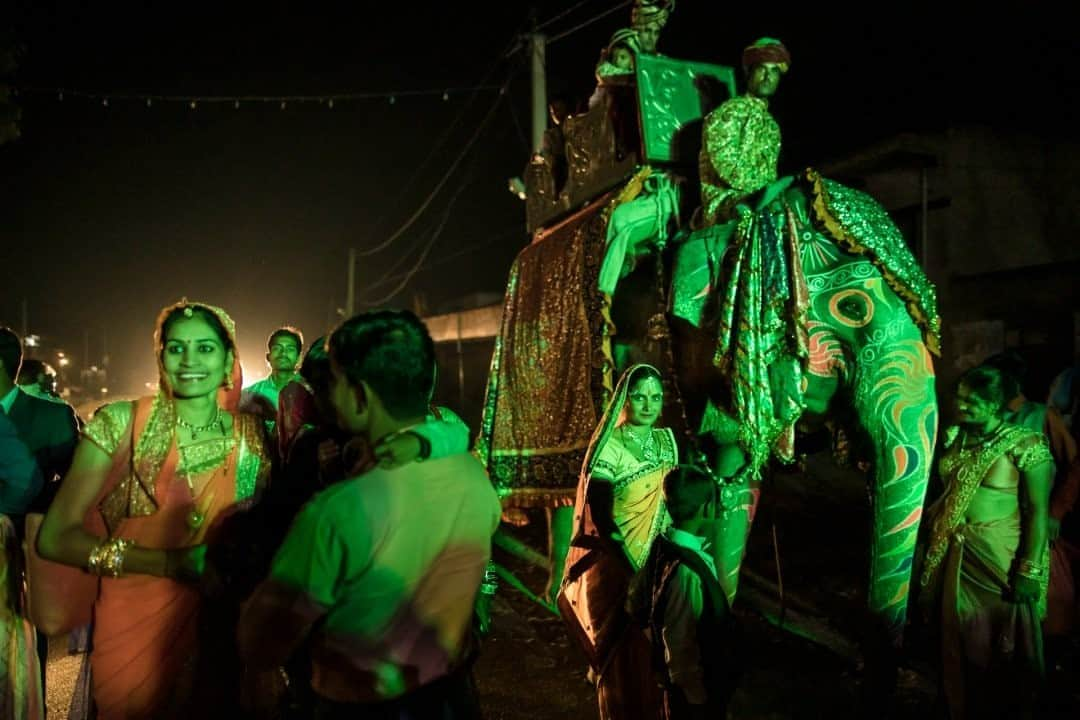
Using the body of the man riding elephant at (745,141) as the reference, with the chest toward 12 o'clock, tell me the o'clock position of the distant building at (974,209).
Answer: The distant building is roughly at 8 o'clock from the man riding elephant.

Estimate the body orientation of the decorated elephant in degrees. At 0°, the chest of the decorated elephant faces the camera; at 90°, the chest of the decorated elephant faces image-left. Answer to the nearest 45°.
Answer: approximately 315°

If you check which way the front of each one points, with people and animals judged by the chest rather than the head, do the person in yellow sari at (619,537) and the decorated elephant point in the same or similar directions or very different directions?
same or similar directions

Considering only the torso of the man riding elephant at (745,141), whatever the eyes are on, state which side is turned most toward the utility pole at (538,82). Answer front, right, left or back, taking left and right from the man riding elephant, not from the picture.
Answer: back

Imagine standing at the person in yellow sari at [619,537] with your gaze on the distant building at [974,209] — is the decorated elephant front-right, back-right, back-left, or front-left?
front-right

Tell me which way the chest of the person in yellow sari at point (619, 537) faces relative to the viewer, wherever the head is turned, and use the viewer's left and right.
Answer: facing the viewer and to the right of the viewer

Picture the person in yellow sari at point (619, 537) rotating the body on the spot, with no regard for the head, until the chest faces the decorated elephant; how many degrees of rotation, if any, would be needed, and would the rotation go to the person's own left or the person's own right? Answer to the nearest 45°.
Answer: approximately 135° to the person's own left

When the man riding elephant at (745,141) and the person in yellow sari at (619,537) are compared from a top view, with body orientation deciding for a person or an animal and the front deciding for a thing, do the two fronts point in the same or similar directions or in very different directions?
same or similar directions

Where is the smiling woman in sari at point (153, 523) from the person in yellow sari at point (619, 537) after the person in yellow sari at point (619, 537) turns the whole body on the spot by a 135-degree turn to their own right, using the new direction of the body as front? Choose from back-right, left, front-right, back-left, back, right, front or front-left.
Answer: front-left

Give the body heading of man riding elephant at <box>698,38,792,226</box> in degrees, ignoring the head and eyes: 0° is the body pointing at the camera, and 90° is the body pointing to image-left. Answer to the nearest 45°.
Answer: approximately 315°

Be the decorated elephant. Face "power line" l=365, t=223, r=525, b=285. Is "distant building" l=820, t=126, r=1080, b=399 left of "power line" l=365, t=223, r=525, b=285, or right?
right

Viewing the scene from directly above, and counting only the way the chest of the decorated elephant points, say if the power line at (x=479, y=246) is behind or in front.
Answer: behind

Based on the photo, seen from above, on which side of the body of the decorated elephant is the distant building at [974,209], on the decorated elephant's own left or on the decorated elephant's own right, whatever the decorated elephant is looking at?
on the decorated elephant's own left

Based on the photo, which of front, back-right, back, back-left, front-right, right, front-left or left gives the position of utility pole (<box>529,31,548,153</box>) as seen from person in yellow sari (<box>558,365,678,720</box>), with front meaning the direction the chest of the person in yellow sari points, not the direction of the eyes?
back-left

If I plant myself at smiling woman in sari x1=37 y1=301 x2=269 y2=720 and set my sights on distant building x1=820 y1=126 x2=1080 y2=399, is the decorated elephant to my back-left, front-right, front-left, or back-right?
front-right

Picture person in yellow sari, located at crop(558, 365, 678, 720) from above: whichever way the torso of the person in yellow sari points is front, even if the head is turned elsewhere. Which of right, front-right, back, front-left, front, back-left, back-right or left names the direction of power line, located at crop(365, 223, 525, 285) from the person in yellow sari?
back-left

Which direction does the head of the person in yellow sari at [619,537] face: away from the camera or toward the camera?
toward the camera
